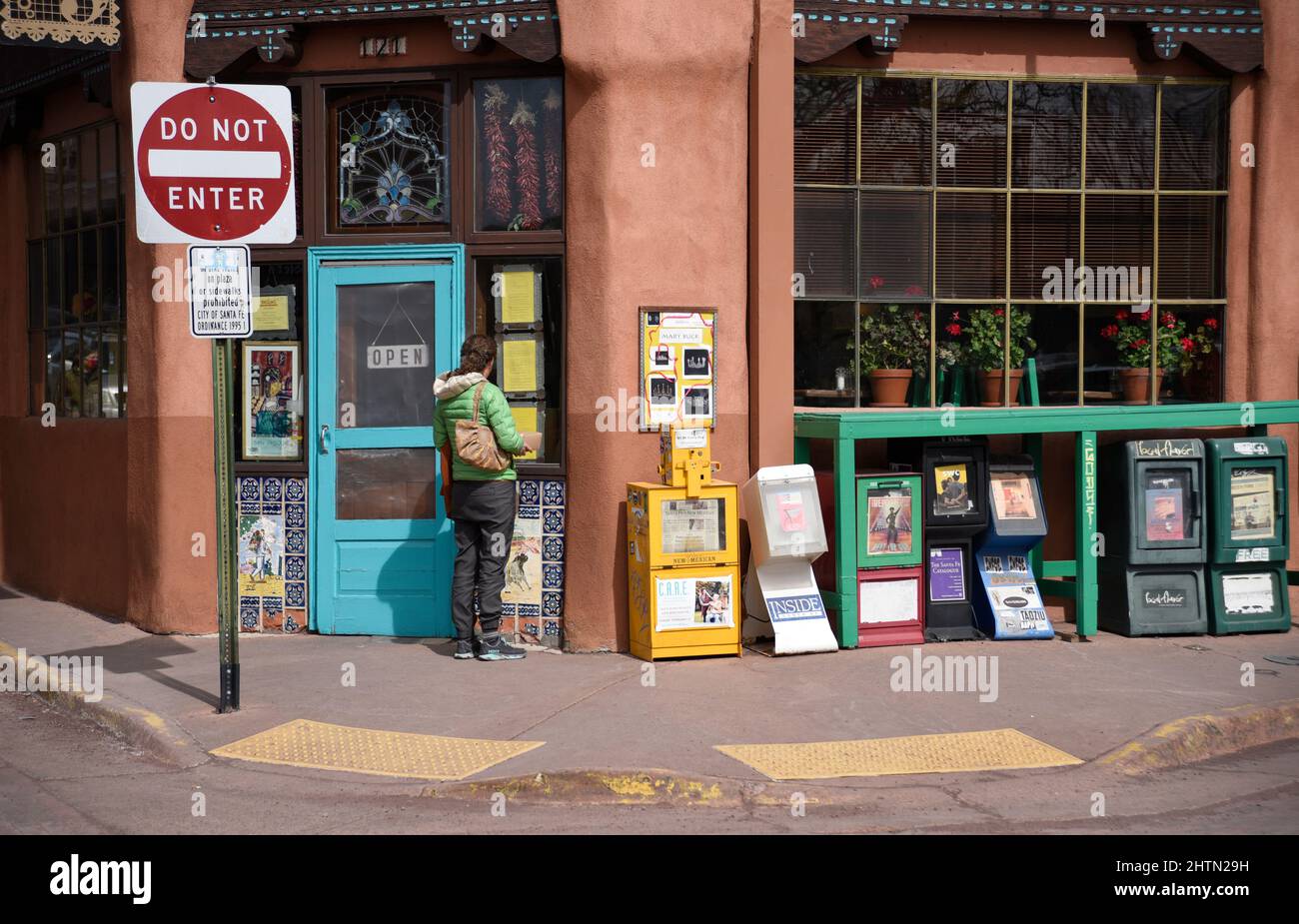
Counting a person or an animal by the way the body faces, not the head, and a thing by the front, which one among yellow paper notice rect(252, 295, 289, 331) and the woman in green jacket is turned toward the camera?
the yellow paper notice

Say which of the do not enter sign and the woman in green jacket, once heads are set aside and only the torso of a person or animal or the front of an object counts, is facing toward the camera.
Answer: the do not enter sign

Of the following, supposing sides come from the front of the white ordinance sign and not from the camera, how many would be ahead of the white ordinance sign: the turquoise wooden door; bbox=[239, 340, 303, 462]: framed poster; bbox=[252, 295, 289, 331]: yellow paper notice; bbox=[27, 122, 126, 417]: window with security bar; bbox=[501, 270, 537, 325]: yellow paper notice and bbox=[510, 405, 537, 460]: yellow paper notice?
0

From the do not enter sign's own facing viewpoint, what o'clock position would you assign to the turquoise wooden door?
The turquoise wooden door is roughly at 7 o'clock from the do not enter sign.

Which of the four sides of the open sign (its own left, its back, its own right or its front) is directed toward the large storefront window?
left

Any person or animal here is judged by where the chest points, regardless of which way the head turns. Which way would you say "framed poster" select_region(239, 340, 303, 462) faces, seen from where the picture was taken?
facing the viewer

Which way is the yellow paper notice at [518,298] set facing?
toward the camera

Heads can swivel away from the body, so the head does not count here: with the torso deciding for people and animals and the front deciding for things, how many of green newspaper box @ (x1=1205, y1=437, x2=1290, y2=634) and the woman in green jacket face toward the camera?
1

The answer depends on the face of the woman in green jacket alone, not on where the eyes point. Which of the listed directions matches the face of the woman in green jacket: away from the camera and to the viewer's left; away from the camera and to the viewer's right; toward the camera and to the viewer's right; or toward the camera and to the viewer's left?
away from the camera and to the viewer's right

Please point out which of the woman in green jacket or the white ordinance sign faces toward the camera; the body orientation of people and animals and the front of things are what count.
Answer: the white ordinance sign

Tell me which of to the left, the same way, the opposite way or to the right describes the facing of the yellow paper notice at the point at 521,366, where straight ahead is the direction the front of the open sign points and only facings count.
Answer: the same way

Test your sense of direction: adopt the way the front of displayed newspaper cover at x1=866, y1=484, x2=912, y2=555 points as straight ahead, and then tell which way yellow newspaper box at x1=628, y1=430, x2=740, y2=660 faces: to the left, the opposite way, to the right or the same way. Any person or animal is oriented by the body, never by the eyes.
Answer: the same way

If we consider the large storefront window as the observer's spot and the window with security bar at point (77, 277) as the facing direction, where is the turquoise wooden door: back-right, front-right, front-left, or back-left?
front-left

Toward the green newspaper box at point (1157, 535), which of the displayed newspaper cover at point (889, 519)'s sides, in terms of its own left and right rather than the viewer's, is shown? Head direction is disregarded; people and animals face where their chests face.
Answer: left

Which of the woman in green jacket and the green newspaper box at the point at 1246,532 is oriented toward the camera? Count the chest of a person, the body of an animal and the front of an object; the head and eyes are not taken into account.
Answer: the green newspaper box

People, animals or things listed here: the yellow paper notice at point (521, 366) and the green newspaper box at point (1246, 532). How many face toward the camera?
2

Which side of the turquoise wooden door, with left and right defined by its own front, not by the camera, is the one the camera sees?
front

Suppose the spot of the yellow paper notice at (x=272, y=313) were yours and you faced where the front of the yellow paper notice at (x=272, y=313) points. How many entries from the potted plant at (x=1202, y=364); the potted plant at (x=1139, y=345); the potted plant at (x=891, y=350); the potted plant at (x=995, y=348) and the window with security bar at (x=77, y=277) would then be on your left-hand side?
4

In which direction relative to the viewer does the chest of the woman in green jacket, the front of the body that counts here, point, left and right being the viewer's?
facing away from the viewer and to the right of the viewer

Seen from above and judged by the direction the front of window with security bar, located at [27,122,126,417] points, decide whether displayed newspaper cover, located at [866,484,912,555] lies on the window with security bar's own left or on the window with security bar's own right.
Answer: on the window with security bar's own left

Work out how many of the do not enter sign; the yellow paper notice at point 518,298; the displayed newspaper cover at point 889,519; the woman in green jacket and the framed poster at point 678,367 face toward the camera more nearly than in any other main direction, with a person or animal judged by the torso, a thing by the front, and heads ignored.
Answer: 4
